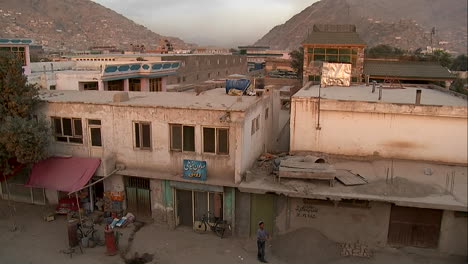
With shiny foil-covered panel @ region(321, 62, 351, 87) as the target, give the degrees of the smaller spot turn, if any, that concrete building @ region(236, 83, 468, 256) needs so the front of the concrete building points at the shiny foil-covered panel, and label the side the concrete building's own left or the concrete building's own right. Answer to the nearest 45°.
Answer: approximately 180°

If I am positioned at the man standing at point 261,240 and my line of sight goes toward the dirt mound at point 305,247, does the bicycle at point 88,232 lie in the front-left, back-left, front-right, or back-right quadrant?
back-left

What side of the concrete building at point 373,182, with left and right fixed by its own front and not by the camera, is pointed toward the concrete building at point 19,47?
right

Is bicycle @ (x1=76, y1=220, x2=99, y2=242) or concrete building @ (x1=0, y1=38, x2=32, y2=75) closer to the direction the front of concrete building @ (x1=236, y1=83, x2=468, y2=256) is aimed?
the bicycle

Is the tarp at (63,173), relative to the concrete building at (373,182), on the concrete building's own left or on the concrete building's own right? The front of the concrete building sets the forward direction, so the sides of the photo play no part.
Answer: on the concrete building's own right

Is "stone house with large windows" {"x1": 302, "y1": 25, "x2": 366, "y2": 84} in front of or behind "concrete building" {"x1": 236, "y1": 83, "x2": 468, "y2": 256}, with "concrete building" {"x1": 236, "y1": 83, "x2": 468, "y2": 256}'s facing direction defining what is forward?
behind

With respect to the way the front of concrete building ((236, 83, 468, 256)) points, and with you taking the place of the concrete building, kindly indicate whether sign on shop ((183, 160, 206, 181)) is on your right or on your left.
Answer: on your right

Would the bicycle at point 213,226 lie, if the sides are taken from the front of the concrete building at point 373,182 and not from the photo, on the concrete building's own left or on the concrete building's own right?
on the concrete building's own right

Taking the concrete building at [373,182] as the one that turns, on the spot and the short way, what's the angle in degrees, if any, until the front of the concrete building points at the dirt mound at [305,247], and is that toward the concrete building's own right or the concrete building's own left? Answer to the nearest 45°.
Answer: approximately 45° to the concrete building's own right

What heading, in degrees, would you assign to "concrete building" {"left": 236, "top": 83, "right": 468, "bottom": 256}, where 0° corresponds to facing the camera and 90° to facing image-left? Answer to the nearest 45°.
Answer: approximately 0°

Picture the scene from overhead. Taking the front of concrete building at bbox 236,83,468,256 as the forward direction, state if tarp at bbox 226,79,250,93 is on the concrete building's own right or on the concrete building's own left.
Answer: on the concrete building's own right

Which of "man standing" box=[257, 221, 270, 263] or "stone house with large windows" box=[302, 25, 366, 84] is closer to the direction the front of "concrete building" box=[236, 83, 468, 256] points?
the man standing
